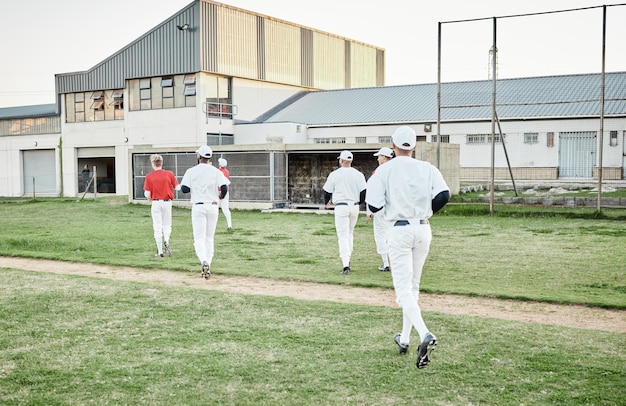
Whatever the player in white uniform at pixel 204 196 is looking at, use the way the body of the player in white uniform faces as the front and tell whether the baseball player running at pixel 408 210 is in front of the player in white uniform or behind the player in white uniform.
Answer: behind

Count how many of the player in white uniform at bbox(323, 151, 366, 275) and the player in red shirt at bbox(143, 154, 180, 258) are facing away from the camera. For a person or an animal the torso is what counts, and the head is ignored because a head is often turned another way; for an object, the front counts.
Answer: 2

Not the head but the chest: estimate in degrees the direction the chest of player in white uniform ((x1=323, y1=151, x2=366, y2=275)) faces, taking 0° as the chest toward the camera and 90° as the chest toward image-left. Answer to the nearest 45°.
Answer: approximately 180°

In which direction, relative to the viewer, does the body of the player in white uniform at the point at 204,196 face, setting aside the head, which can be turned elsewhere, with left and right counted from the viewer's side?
facing away from the viewer

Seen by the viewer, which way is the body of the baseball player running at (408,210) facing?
away from the camera

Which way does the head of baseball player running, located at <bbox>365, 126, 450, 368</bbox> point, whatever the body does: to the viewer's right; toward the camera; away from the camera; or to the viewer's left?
away from the camera

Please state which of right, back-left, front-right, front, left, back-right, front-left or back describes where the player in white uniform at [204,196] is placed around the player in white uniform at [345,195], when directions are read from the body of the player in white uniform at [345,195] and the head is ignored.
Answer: left

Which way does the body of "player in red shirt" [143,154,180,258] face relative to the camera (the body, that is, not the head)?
away from the camera

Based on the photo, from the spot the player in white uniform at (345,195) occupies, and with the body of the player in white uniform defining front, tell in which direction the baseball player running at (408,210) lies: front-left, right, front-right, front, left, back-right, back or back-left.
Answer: back

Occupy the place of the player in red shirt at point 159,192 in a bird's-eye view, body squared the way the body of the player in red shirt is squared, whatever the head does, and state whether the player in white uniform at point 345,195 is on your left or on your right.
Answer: on your right
